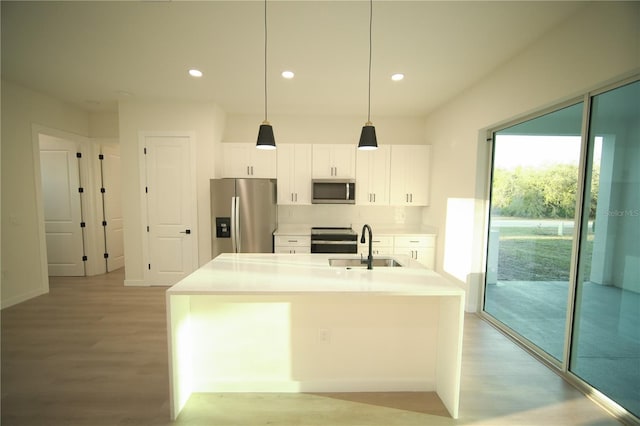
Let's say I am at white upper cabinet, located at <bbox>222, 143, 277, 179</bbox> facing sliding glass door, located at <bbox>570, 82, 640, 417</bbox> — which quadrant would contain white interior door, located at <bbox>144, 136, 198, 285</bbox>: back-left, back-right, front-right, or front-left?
back-right

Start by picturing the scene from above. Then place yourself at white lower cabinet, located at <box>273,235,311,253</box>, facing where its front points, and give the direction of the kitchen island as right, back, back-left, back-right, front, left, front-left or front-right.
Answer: front

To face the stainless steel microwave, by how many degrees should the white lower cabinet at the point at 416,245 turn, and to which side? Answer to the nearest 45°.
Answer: approximately 90° to its right

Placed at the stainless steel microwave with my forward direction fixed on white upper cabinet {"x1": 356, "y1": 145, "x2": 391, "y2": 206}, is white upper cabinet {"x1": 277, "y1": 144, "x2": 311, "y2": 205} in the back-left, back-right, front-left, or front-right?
back-left

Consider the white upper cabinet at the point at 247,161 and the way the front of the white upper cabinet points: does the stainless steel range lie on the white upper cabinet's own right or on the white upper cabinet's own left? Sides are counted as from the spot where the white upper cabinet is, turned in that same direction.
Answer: on the white upper cabinet's own left

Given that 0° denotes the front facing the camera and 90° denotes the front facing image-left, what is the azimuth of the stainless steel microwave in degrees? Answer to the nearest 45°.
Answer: approximately 0°

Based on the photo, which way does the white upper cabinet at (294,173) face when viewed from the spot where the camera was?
facing the viewer

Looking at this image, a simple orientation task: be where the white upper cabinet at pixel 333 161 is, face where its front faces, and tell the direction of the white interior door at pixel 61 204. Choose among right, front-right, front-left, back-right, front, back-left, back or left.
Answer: right

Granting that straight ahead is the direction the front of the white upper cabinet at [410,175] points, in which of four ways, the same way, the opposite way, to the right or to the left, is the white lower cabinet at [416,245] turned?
the same way

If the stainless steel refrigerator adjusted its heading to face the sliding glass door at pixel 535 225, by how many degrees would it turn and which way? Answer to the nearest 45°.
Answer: approximately 45° to its left

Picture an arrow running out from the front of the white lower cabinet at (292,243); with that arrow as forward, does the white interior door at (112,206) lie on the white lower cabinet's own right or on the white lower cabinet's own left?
on the white lower cabinet's own right

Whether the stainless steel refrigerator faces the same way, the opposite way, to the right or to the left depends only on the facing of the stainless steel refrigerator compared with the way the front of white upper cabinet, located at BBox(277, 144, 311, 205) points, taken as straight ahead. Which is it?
the same way

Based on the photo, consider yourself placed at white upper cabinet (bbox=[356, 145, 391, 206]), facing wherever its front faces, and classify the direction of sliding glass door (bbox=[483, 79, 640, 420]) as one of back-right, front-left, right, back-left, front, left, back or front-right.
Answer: front-left

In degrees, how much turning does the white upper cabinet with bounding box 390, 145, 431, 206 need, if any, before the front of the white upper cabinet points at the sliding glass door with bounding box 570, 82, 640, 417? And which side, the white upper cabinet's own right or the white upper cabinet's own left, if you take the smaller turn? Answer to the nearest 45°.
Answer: approximately 45° to the white upper cabinet's own left

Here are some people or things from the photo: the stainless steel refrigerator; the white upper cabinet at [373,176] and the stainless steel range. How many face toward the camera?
3

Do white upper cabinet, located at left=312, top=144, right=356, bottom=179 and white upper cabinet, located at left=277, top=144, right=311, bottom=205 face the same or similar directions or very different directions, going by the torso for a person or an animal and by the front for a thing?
same or similar directions

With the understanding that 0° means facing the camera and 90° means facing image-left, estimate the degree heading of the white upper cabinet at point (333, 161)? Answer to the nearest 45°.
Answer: approximately 0°

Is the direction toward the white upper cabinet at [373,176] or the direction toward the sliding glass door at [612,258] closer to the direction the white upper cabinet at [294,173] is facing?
the sliding glass door
